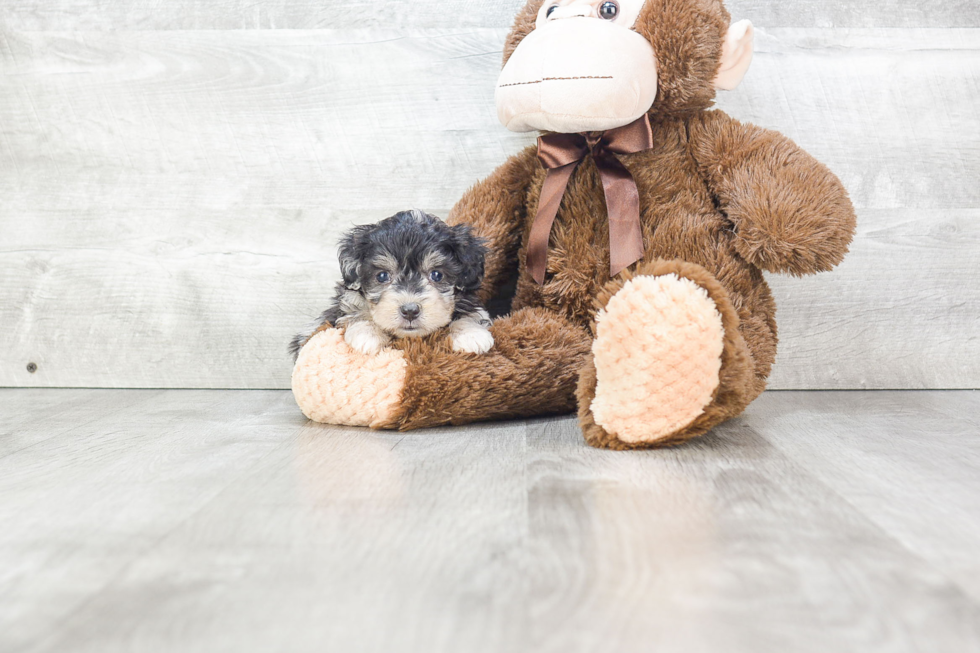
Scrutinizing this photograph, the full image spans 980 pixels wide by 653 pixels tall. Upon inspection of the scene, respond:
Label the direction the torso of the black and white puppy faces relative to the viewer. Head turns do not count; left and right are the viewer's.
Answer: facing the viewer

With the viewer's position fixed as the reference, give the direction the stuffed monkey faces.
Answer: facing the viewer and to the left of the viewer
